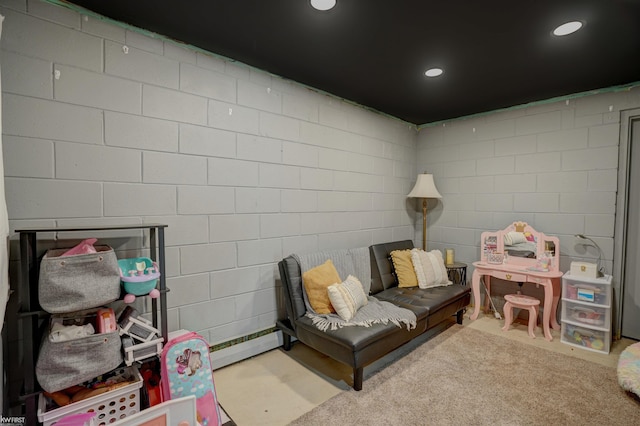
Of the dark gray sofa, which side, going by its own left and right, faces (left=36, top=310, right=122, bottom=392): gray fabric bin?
right

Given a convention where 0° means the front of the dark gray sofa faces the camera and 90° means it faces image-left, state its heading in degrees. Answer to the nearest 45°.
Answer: approximately 315°

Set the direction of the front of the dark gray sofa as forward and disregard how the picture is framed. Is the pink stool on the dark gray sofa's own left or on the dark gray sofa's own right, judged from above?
on the dark gray sofa's own left

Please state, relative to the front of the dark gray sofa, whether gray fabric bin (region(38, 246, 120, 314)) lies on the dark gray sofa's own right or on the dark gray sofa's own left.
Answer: on the dark gray sofa's own right

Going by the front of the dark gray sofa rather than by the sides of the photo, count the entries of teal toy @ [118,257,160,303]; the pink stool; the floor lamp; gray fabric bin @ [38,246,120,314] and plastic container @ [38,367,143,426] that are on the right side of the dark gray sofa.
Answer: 3

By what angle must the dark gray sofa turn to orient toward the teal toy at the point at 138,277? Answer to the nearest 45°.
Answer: approximately 90° to its right

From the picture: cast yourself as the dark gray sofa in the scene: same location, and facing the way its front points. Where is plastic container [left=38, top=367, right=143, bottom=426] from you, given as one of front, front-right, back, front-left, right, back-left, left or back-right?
right

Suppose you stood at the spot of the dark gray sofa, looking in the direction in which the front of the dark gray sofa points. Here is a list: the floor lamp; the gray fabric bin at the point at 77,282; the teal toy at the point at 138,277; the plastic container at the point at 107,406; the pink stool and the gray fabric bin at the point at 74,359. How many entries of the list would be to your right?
4
